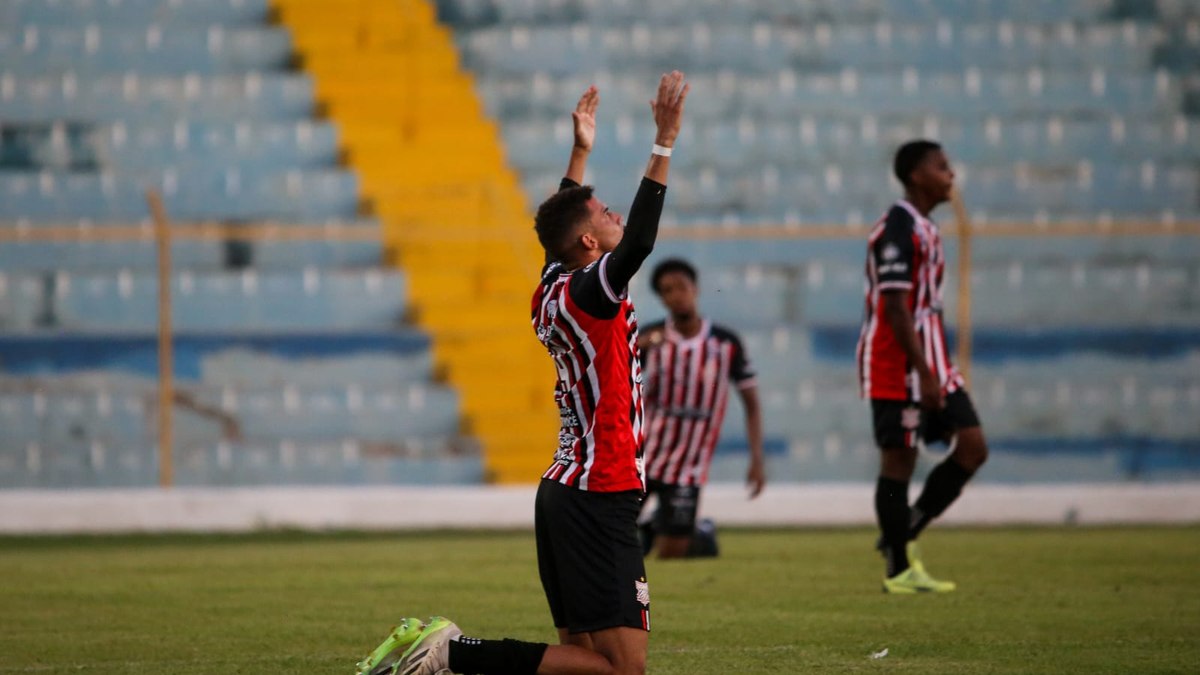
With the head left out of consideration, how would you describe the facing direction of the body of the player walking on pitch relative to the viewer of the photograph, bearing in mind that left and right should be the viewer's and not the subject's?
facing to the right of the viewer

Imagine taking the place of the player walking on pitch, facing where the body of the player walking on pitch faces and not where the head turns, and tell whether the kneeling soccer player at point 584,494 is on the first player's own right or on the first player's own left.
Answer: on the first player's own right

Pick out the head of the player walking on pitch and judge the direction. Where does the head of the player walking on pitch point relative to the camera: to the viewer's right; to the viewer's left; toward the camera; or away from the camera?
to the viewer's right
